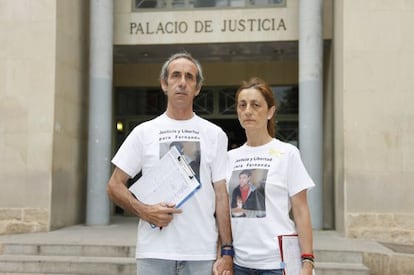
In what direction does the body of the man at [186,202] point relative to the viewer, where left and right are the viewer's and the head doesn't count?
facing the viewer
